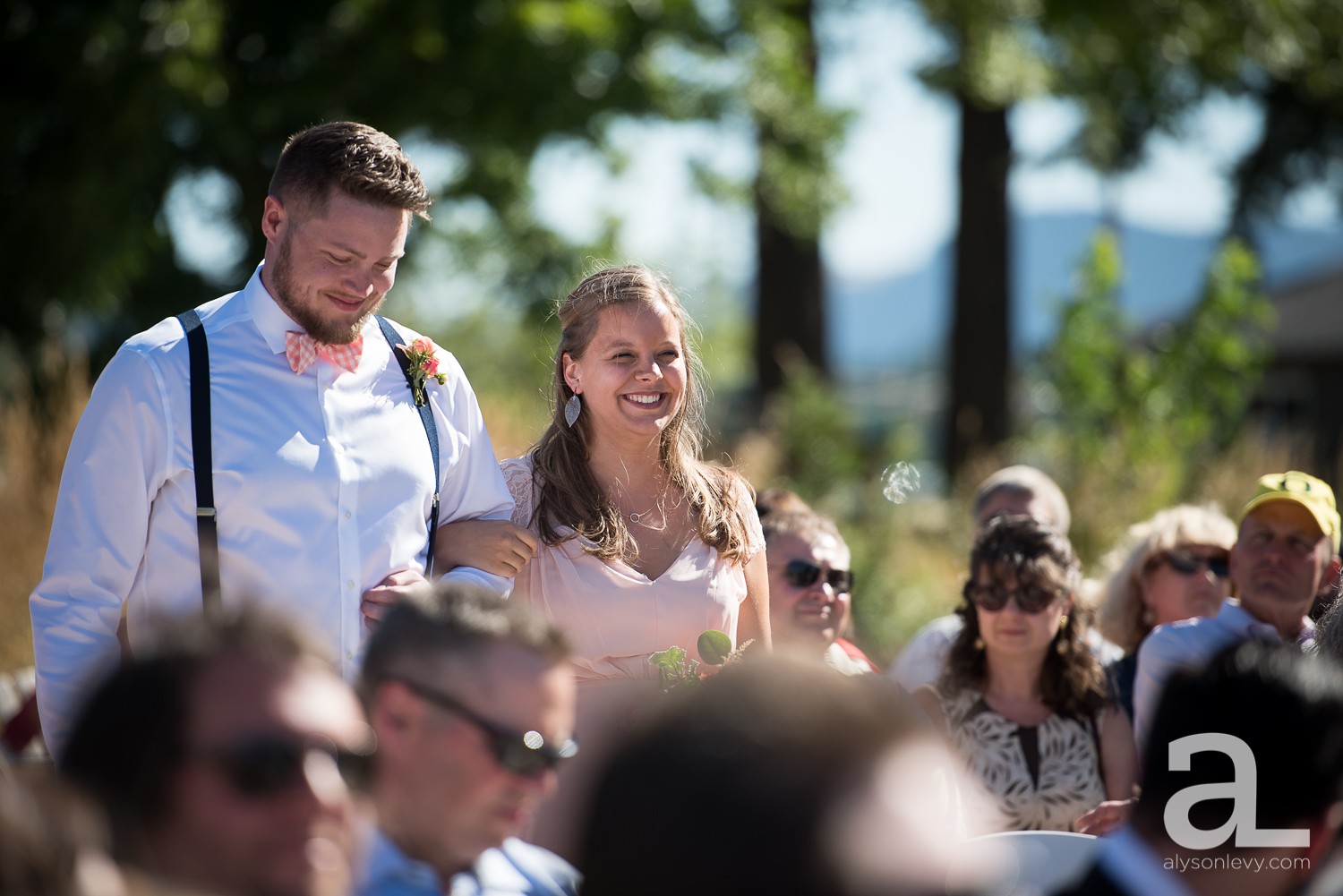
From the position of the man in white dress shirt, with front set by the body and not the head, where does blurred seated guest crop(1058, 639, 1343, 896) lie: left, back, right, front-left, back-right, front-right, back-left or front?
front

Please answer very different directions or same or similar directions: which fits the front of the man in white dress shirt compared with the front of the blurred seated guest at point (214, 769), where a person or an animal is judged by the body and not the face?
same or similar directions

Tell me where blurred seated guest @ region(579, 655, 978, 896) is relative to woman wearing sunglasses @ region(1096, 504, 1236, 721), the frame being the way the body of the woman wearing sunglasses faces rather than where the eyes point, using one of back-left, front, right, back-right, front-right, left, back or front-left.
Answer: front-right

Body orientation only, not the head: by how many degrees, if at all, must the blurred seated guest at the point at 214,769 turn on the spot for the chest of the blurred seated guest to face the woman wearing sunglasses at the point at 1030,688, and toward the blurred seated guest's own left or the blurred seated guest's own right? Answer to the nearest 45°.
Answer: approximately 90° to the blurred seated guest's own left

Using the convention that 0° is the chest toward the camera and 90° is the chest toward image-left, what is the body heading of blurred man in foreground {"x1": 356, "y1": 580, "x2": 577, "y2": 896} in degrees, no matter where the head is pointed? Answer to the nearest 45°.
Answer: approximately 315°

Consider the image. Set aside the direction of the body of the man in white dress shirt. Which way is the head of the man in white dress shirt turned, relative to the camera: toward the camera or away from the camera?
toward the camera

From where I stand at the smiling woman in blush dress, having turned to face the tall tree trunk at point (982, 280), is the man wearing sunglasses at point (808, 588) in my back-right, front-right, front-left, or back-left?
front-right

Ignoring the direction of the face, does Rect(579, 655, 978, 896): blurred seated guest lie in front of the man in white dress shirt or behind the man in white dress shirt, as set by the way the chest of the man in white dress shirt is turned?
in front

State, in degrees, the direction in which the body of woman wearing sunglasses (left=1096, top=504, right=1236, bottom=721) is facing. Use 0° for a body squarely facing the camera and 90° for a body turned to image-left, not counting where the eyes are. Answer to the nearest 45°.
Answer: approximately 315°

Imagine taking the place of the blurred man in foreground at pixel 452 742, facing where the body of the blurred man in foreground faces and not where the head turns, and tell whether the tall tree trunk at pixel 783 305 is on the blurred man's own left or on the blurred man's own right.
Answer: on the blurred man's own left

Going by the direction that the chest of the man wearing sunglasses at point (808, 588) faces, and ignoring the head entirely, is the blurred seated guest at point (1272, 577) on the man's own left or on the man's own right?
on the man's own left

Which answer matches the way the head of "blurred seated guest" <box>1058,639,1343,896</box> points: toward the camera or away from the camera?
away from the camera

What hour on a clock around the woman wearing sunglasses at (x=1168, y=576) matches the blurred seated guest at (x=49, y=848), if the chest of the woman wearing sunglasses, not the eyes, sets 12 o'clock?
The blurred seated guest is roughly at 2 o'clock from the woman wearing sunglasses.

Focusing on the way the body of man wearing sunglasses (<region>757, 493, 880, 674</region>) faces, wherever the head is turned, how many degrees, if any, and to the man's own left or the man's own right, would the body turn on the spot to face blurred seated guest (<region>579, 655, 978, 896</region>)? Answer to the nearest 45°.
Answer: approximately 45° to the man's own right

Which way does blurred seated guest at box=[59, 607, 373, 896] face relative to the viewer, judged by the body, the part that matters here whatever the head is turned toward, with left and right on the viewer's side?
facing the viewer and to the right of the viewer
